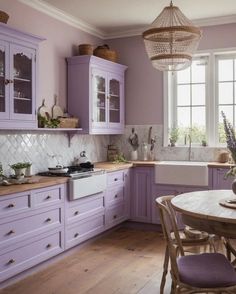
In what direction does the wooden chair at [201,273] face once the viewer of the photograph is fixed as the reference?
facing to the right of the viewer

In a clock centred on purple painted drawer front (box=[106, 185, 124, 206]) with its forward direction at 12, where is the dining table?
The dining table is roughly at 1 o'clock from the purple painted drawer front.

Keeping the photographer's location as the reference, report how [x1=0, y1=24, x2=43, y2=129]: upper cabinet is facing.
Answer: facing the viewer and to the right of the viewer

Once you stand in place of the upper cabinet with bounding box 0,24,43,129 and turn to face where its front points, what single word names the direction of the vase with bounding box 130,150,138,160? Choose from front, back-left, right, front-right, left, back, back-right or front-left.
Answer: left

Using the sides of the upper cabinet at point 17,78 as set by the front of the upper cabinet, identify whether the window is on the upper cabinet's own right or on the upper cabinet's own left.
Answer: on the upper cabinet's own left

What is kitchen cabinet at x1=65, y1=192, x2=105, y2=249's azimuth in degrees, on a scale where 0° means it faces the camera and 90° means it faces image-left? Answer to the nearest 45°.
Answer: approximately 315°

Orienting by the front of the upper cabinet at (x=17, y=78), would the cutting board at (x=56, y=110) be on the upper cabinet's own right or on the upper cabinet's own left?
on the upper cabinet's own left

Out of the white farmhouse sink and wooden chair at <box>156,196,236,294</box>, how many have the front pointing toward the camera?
1

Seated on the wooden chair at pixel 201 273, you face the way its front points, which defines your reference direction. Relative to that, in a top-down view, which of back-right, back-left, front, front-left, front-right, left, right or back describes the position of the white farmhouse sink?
left
